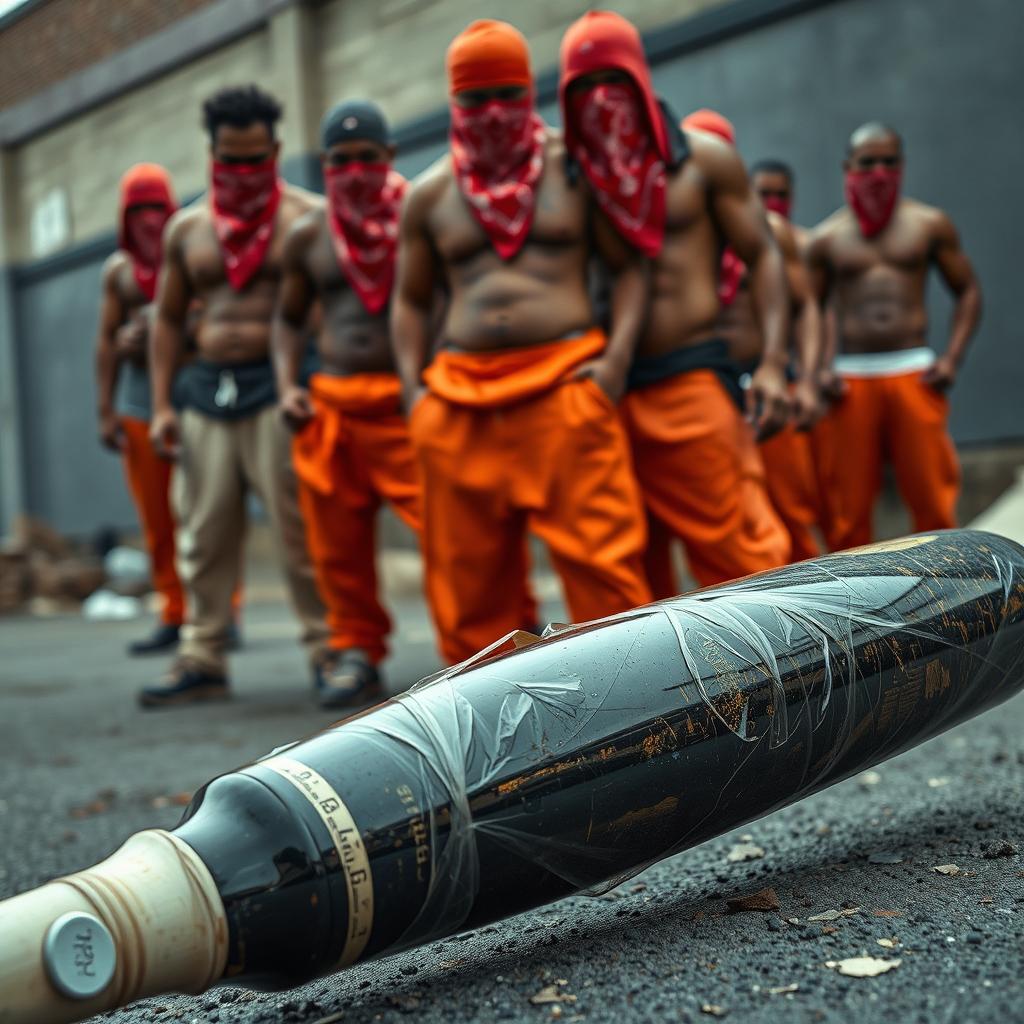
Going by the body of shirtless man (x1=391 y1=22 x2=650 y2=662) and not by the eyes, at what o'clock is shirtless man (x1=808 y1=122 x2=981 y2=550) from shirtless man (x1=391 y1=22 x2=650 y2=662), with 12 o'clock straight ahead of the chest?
shirtless man (x1=808 y1=122 x2=981 y2=550) is roughly at 7 o'clock from shirtless man (x1=391 y1=22 x2=650 y2=662).

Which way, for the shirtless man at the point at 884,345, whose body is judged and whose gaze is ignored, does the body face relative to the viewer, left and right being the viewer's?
facing the viewer

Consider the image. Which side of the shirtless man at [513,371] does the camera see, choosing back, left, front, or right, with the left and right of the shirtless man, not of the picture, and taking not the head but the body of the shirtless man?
front

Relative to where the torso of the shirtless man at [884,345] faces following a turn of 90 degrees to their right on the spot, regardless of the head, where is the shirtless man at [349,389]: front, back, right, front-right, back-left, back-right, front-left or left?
front-left

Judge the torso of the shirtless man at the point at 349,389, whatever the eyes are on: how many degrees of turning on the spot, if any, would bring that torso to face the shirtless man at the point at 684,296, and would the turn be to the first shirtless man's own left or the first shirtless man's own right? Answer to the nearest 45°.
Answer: approximately 45° to the first shirtless man's own left

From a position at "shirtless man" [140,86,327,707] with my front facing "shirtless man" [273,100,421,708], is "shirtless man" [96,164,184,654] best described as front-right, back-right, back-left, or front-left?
back-left

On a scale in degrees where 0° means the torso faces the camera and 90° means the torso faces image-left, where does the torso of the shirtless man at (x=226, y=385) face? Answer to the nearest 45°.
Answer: approximately 0°

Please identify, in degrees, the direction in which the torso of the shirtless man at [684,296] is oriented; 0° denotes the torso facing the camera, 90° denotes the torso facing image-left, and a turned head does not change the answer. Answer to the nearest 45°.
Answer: approximately 45°

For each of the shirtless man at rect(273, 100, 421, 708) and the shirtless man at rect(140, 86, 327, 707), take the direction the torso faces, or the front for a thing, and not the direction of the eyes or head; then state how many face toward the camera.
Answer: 2
